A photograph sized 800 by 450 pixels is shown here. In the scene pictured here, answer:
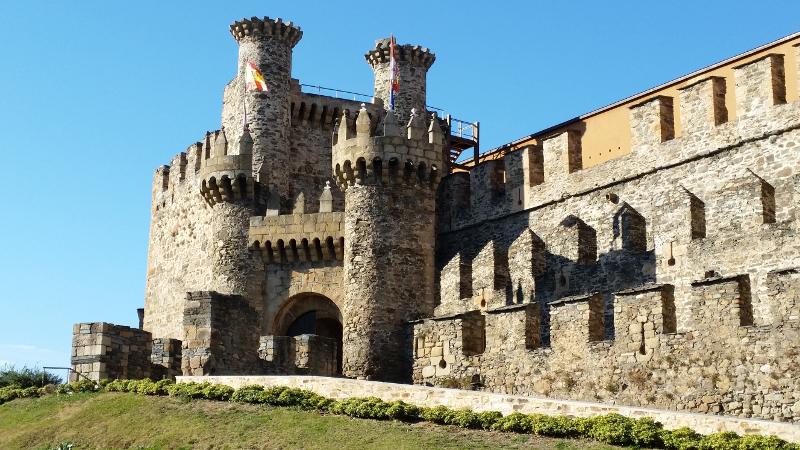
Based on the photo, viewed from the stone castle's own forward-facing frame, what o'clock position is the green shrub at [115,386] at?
The green shrub is roughly at 1 o'clock from the stone castle.

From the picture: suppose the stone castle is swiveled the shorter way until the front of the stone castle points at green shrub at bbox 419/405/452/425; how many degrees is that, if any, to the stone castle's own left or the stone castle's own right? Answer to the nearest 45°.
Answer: approximately 45° to the stone castle's own left

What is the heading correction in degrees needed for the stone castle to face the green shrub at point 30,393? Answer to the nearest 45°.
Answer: approximately 45° to its right

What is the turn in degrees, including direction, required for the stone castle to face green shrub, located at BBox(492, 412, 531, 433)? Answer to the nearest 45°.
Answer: approximately 45° to its left

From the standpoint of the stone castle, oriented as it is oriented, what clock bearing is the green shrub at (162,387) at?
The green shrub is roughly at 1 o'clock from the stone castle.

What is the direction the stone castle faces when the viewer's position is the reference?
facing the viewer and to the left of the viewer

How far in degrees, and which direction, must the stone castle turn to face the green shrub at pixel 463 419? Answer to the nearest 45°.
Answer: approximately 45° to its left

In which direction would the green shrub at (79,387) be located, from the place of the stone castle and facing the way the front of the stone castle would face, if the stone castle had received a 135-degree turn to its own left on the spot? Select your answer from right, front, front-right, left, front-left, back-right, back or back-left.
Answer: back

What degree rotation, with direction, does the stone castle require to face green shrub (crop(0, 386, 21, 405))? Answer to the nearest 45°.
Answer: approximately 45° to its right
